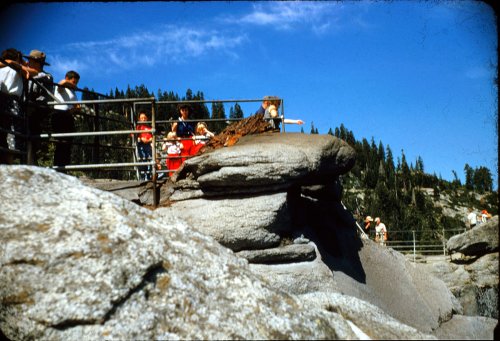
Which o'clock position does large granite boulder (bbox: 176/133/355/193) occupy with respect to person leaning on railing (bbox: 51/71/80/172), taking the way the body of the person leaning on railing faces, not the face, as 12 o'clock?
The large granite boulder is roughly at 1 o'clock from the person leaning on railing.

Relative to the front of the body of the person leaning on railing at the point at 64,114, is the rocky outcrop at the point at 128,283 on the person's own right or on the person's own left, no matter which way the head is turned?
on the person's own right

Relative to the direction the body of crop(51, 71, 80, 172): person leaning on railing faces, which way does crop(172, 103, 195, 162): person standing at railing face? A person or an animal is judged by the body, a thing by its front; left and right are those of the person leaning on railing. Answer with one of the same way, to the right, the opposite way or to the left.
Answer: to the right

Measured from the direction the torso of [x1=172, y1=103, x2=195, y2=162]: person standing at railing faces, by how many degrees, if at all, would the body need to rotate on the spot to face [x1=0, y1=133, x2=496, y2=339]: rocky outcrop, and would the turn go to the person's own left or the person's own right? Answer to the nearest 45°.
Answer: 0° — they already face it

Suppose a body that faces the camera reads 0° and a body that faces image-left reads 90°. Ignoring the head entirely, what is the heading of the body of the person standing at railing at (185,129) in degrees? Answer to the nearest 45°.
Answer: approximately 0°

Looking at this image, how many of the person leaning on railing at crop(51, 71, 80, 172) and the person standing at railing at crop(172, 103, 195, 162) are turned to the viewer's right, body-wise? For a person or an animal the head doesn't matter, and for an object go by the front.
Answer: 1

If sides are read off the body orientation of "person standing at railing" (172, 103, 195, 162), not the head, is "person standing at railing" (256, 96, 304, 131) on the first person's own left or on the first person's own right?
on the first person's own left

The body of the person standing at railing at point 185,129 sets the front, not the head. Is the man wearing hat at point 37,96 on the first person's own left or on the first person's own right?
on the first person's own right

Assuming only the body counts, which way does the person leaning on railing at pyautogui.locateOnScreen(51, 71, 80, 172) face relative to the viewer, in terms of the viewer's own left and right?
facing to the right of the viewer
